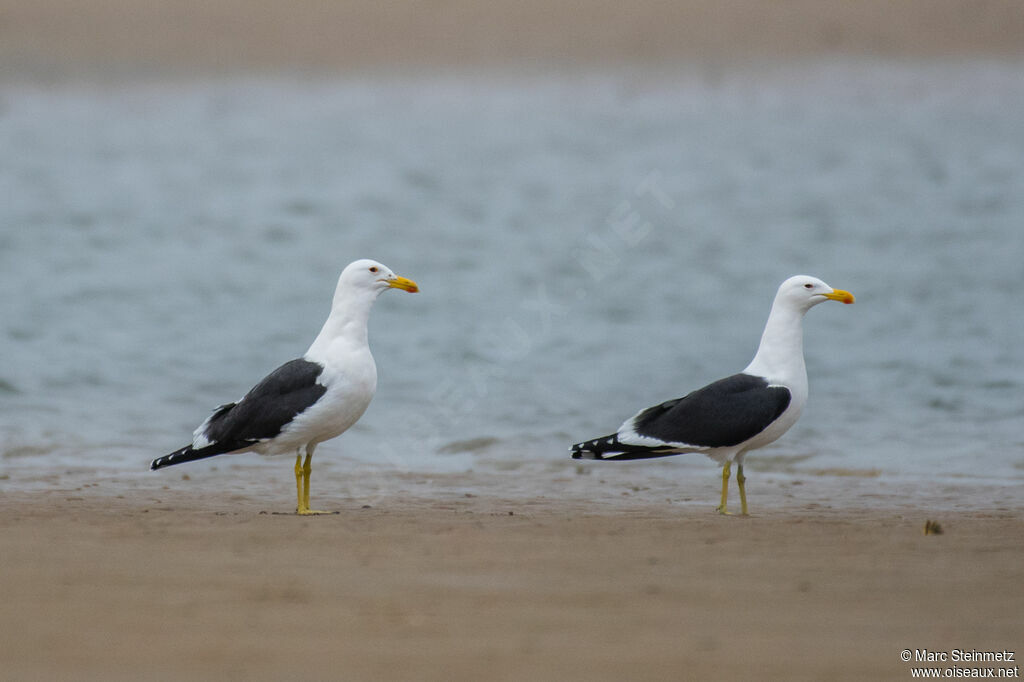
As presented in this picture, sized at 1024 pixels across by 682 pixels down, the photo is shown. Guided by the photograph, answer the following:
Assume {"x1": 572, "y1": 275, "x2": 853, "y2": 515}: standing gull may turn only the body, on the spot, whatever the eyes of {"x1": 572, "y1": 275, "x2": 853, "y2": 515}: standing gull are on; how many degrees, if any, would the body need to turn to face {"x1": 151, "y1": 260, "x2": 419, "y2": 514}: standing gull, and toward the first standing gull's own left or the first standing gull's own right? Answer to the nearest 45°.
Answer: approximately 180°

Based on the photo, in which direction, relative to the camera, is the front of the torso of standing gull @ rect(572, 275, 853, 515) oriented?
to the viewer's right

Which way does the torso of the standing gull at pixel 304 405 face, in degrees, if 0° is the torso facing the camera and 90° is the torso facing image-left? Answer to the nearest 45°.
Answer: approximately 270°

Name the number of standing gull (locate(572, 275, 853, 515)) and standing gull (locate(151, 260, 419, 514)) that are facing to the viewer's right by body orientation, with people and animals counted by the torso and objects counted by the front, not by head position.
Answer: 2

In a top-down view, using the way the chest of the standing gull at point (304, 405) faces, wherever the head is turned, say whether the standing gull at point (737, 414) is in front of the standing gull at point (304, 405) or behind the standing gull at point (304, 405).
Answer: in front
